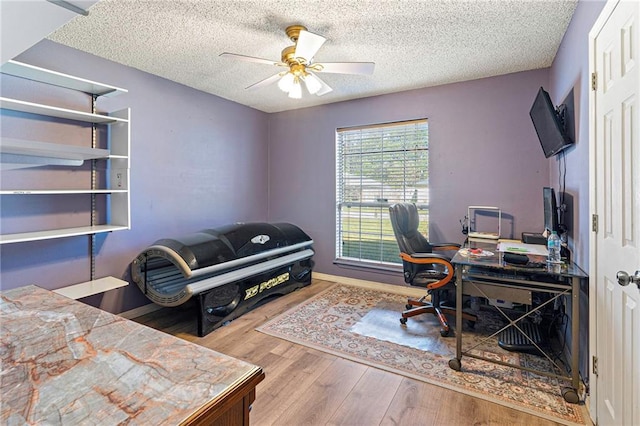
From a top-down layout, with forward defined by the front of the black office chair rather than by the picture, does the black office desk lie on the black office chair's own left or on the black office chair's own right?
on the black office chair's own right

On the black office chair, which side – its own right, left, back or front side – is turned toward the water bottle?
front

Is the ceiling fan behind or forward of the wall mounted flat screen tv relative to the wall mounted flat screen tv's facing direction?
forward

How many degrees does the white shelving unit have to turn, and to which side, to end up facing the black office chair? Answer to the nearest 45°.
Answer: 0° — it already faces it

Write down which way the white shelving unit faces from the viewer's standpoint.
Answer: facing the viewer and to the right of the viewer

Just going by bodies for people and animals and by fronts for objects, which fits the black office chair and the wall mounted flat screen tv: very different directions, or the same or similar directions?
very different directions

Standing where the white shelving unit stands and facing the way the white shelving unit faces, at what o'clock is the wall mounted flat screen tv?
The wall mounted flat screen tv is roughly at 12 o'clock from the white shelving unit.

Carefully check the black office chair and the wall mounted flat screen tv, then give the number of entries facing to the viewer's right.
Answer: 1

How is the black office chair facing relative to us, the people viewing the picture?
facing to the right of the viewer

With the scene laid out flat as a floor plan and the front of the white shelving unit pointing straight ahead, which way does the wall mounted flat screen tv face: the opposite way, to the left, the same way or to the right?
the opposite way

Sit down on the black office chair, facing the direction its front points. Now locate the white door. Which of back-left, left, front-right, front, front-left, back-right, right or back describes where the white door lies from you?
front-right

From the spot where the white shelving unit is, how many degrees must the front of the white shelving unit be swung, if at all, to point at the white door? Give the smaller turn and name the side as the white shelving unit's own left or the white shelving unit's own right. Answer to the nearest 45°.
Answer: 0° — it already faces it

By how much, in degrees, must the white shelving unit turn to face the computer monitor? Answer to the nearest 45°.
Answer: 0° — it already faces it
